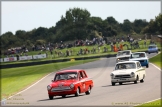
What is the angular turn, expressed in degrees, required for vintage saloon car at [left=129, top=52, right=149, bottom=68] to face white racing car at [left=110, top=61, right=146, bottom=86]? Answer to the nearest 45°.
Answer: approximately 45° to its left

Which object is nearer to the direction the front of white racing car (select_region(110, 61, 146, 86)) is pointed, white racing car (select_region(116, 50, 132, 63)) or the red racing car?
the red racing car

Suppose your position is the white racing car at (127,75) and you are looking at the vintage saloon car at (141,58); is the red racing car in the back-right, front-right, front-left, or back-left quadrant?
back-left

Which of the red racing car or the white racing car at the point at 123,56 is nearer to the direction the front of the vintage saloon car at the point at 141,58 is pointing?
the red racing car

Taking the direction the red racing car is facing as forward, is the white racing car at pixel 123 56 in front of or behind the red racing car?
behind

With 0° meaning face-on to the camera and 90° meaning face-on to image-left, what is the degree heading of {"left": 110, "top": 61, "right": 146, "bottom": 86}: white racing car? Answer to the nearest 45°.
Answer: approximately 45°

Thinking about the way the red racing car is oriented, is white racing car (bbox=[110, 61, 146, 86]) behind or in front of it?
behind
